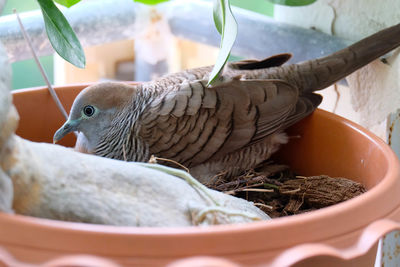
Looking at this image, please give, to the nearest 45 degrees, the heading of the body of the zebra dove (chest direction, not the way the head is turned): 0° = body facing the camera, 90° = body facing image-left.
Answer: approximately 90°
